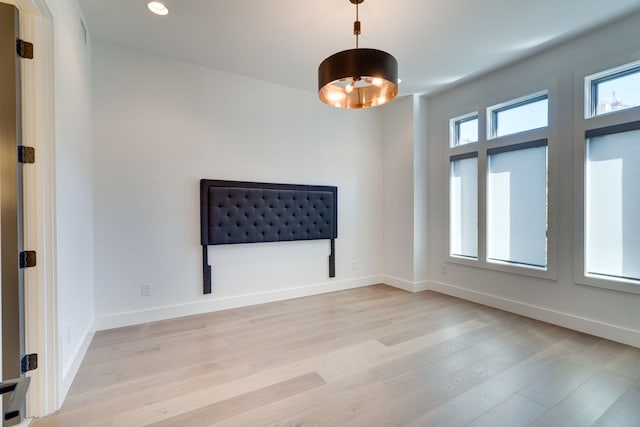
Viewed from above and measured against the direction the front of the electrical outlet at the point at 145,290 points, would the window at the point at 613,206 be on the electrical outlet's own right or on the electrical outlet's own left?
on the electrical outlet's own left

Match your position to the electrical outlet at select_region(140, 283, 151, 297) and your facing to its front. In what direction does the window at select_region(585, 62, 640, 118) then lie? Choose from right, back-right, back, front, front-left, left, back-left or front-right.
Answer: front-left

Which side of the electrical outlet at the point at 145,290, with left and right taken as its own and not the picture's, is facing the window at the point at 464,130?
left

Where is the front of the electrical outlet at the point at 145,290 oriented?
toward the camera

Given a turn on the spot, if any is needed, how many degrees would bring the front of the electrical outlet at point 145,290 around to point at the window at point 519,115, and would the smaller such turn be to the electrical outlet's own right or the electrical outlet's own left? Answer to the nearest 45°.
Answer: approximately 45° to the electrical outlet's own left
